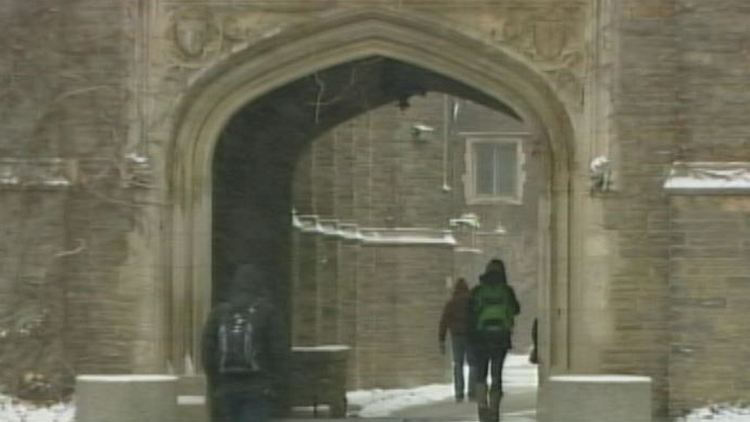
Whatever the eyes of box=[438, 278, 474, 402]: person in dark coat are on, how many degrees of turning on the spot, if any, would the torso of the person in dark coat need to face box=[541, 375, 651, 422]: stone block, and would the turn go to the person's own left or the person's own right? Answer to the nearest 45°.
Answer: approximately 180°

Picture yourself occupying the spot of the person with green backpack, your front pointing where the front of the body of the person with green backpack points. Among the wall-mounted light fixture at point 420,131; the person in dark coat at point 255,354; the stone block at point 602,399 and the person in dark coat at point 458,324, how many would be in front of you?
2

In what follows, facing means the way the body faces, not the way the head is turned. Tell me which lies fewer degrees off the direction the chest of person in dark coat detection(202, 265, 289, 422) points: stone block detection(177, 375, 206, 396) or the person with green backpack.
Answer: the person with green backpack

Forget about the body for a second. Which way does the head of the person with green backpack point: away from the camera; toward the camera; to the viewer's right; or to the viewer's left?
away from the camera

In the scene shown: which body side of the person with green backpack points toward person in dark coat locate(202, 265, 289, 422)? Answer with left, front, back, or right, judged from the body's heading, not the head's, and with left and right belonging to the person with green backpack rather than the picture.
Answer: back

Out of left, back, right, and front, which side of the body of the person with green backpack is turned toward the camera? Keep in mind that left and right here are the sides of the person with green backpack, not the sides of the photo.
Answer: back

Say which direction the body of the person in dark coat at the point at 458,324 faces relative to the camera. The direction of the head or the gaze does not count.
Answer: away from the camera

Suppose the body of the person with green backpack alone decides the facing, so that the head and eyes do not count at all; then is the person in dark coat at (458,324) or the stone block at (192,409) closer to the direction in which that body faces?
the person in dark coat

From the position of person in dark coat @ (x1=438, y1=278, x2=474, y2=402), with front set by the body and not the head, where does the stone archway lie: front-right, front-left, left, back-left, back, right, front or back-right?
back

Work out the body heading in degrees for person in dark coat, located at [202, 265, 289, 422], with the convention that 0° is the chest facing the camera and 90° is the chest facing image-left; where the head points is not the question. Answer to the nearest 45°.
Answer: approximately 225°

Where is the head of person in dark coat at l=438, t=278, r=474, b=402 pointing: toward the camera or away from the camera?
away from the camera

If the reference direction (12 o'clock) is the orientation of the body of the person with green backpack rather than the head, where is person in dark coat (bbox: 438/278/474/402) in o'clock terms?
The person in dark coat is roughly at 12 o'clock from the person with green backpack.

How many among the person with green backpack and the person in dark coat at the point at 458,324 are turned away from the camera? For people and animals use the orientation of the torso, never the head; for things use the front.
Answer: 2
